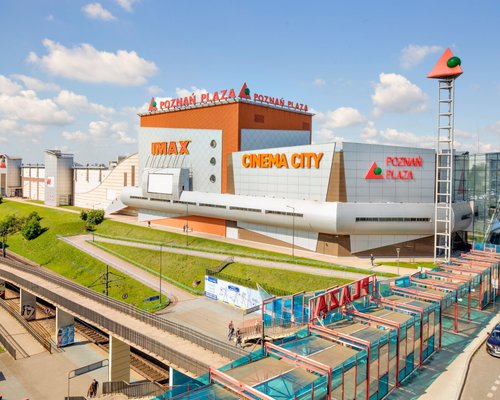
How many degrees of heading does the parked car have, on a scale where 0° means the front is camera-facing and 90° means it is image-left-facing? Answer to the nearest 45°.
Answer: approximately 45°

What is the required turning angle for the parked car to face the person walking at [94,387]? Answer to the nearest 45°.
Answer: approximately 45° to its right

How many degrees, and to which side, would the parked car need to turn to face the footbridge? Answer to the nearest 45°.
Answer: approximately 45° to its right
